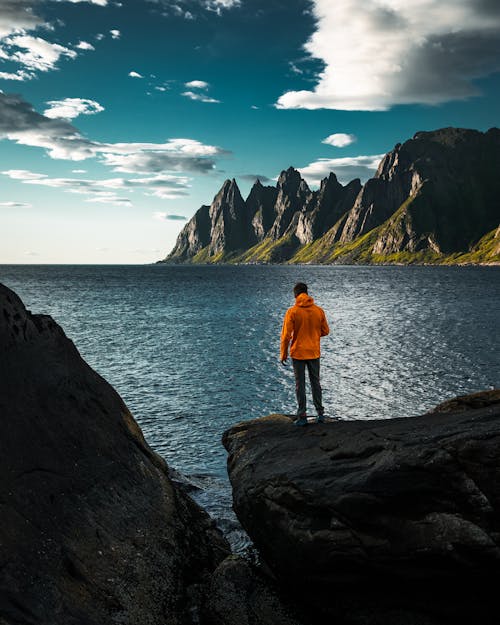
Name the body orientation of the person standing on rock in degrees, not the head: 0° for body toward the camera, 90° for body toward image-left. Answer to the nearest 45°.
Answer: approximately 180°

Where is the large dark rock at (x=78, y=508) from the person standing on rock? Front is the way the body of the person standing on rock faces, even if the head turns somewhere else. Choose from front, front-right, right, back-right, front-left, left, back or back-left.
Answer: back-left
